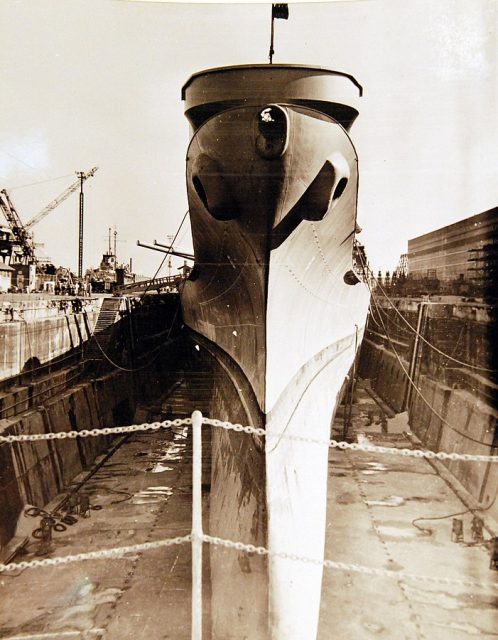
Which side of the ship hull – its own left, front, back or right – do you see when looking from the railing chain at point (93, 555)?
front

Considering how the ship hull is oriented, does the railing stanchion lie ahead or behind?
ahead

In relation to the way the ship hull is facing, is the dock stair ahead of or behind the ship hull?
behind

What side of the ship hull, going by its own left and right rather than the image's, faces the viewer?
front

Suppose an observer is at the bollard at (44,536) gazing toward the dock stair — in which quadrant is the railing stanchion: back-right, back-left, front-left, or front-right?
back-right

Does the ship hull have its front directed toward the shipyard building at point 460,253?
no

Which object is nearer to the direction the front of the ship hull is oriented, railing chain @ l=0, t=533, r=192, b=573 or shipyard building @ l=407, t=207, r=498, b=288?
the railing chain
